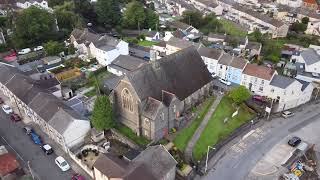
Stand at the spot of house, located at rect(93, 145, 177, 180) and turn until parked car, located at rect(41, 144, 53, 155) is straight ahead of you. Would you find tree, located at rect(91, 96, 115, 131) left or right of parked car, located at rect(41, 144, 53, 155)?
right

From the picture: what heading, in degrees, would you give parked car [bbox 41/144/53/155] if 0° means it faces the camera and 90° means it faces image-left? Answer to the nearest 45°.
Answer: approximately 315°

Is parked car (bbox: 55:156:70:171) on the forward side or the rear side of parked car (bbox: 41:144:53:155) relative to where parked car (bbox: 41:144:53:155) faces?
on the forward side

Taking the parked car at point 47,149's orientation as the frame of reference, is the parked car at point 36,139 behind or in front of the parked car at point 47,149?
behind
